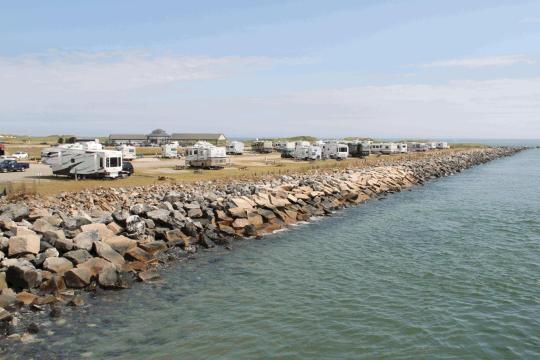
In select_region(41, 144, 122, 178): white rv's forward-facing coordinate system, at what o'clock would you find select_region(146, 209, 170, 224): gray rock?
The gray rock is roughly at 7 o'clock from the white rv.

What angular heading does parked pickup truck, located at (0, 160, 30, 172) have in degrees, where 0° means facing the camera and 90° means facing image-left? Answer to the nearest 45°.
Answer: approximately 90°

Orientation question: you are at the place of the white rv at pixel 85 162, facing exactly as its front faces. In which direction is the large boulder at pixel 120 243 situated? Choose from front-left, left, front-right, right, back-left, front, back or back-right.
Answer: back-left

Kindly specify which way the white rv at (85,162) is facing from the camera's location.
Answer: facing away from the viewer and to the left of the viewer

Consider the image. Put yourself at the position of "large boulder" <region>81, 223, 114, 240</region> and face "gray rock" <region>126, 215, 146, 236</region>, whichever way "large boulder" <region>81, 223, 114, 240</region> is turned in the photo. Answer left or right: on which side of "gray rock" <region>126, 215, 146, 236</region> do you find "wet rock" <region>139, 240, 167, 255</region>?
right

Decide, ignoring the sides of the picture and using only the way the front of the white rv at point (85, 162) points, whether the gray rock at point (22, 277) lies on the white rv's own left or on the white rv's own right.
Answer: on the white rv's own left

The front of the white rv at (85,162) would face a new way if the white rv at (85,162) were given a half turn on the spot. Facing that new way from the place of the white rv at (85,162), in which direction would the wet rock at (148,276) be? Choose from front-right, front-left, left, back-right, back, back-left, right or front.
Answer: front-right

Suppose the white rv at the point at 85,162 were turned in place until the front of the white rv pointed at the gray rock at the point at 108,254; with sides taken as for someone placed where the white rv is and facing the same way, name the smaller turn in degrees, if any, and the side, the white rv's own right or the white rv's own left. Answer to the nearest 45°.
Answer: approximately 135° to the white rv's own left
